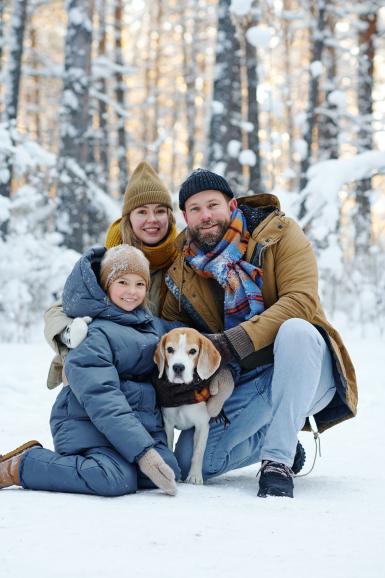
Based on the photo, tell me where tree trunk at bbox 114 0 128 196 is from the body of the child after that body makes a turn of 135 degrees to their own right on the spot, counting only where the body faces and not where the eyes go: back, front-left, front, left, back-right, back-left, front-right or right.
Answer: right

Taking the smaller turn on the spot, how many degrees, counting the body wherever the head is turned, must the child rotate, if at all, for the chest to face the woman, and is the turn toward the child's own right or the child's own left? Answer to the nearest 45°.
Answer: approximately 135° to the child's own left

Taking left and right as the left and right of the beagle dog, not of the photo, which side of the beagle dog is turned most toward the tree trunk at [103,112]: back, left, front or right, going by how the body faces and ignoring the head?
back

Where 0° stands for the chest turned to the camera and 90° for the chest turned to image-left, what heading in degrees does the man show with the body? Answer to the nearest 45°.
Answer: approximately 45°

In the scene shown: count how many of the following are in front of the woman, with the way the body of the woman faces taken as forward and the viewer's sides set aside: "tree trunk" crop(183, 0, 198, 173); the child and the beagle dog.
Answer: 2

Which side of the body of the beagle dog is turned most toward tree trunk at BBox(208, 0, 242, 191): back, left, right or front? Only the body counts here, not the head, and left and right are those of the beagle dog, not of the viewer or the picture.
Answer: back

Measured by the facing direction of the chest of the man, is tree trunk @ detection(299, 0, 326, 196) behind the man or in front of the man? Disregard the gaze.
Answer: behind

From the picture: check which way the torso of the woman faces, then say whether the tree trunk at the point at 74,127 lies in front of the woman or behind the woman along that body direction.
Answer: behind

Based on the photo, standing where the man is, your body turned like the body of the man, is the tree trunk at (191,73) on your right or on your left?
on your right

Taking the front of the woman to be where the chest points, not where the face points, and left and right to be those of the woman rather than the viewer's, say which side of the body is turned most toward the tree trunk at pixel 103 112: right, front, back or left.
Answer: back
